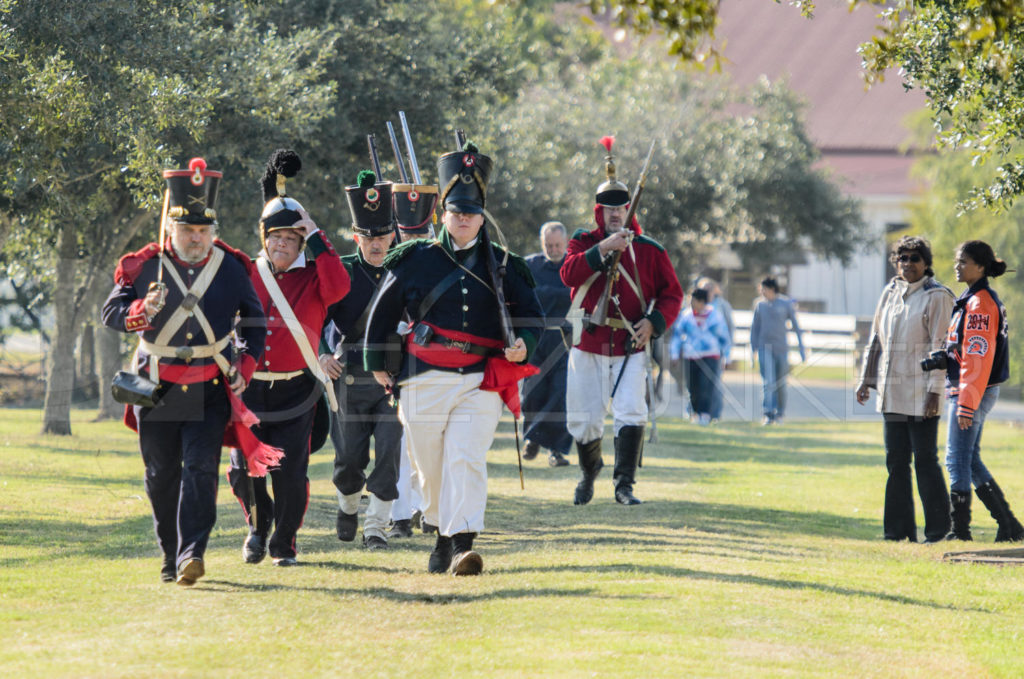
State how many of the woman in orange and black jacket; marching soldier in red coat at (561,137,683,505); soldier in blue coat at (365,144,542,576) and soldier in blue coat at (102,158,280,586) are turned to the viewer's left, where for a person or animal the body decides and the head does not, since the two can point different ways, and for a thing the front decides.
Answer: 1

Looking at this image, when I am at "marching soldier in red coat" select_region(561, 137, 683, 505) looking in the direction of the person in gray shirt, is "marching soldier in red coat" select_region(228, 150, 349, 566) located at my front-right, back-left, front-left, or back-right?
back-left

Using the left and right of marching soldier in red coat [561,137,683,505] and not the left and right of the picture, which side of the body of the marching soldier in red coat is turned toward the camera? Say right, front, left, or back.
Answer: front

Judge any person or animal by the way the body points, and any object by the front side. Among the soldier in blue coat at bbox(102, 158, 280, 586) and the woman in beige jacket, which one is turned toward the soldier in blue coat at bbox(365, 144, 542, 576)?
the woman in beige jacket

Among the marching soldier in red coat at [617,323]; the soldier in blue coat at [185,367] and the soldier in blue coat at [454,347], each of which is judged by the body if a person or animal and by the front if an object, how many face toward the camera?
3

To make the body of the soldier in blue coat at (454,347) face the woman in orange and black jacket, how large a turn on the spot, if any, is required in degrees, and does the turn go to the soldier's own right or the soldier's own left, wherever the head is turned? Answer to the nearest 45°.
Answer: approximately 135° to the soldier's own left

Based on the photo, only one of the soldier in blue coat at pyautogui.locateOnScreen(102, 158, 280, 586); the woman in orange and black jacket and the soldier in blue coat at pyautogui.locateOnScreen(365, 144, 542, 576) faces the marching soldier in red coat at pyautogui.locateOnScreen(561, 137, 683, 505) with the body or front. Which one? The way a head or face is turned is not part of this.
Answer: the woman in orange and black jacket

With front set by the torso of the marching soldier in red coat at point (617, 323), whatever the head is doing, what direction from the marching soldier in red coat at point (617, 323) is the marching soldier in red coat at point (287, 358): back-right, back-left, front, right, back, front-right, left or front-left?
front-right

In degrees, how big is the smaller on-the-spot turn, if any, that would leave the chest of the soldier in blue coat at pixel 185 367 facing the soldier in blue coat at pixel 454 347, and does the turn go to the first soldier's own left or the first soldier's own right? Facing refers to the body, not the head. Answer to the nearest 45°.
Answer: approximately 90° to the first soldier's own left

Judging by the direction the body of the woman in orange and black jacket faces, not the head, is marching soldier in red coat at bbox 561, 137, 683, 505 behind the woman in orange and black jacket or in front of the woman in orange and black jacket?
in front

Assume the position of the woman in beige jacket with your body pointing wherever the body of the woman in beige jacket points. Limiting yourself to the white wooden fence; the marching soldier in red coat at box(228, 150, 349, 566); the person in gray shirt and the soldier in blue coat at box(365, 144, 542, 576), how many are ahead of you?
2

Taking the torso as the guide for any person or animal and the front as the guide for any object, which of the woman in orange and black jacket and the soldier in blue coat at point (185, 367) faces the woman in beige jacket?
the woman in orange and black jacket

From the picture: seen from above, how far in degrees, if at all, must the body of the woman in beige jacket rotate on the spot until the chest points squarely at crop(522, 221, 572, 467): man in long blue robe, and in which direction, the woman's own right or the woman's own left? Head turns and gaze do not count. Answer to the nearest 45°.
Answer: approximately 90° to the woman's own right

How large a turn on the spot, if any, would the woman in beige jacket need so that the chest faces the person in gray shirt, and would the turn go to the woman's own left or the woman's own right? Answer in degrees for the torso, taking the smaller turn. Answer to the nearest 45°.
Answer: approximately 135° to the woman's own right

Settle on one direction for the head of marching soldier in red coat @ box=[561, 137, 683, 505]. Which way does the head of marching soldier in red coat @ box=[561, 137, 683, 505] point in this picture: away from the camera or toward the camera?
toward the camera

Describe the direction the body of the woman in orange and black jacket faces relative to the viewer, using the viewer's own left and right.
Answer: facing to the left of the viewer

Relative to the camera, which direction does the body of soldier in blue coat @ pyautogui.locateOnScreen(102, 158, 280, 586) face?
toward the camera
